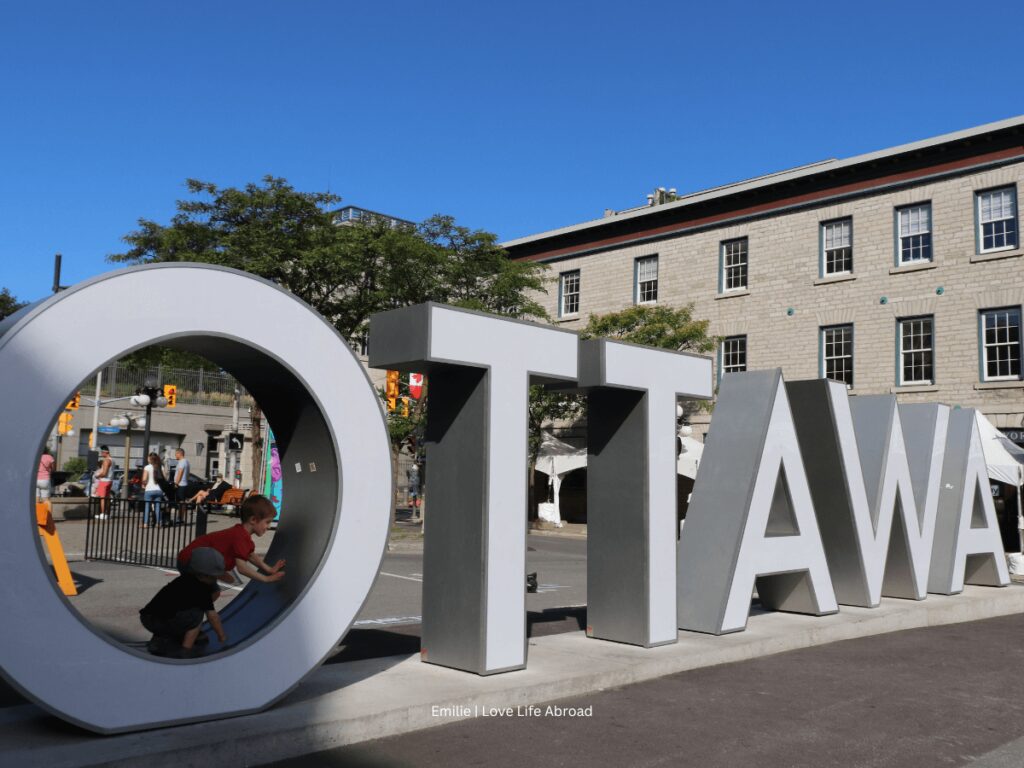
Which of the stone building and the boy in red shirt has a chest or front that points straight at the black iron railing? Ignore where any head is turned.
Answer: the stone building

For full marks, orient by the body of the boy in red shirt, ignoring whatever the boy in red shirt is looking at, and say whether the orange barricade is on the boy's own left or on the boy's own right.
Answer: on the boy's own left

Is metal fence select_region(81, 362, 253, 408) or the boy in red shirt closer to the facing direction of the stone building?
the boy in red shirt

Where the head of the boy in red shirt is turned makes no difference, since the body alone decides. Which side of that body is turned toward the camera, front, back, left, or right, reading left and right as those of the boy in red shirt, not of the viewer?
right

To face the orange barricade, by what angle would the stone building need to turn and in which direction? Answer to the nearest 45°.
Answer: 0° — it already faces it

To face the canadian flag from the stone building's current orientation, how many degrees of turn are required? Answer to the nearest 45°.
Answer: approximately 45° to its right

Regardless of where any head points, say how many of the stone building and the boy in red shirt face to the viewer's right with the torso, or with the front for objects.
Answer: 1

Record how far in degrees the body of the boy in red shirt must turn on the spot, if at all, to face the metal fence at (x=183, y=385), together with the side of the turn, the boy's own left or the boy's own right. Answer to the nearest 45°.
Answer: approximately 90° to the boy's own left

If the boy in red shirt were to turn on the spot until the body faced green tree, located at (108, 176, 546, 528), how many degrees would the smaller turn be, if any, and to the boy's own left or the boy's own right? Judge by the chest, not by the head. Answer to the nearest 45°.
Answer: approximately 90° to the boy's own left

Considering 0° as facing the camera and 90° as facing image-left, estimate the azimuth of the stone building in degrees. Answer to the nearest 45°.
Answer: approximately 45°

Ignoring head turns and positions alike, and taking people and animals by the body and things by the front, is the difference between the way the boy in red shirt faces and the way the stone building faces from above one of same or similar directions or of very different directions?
very different directions

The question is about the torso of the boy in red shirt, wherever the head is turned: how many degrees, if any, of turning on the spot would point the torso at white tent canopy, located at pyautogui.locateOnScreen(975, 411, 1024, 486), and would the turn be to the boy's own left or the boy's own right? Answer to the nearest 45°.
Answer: approximately 45° to the boy's own left
